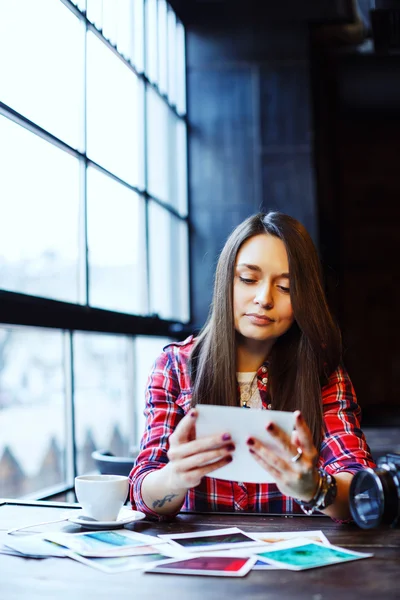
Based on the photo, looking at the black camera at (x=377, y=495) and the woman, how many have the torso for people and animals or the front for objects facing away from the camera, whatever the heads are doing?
0

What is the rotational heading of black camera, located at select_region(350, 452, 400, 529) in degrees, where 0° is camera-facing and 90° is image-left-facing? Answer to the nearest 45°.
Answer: approximately 45°

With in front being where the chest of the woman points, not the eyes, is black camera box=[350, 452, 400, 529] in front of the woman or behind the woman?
in front

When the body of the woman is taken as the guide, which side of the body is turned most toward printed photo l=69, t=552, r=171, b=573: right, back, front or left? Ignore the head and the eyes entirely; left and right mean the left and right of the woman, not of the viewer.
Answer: front

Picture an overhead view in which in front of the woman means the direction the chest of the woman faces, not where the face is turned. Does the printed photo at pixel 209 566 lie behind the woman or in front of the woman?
in front

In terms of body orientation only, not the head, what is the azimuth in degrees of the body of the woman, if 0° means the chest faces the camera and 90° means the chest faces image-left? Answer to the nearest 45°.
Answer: approximately 0°
